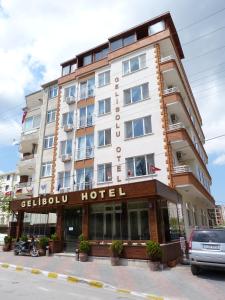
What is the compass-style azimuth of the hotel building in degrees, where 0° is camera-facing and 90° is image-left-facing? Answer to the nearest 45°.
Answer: approximately 45°

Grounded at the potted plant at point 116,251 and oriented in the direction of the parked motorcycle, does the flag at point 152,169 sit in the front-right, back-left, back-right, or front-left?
back-right
